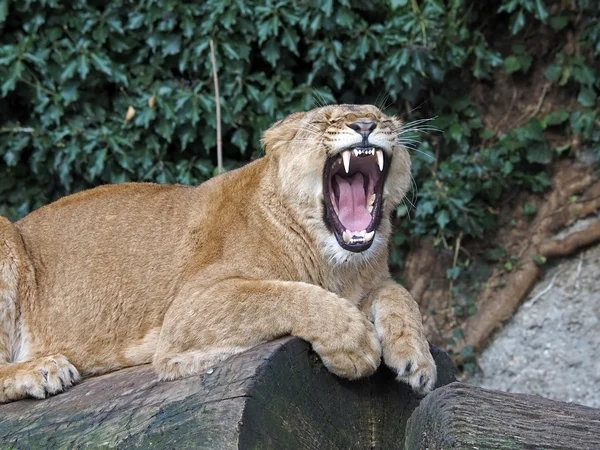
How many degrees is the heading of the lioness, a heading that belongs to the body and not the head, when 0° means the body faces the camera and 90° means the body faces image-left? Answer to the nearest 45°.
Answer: approximately 315°

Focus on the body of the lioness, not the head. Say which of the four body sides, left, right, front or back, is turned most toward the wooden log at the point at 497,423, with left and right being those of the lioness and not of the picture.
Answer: front

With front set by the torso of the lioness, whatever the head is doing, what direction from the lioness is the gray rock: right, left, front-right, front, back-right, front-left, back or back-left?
left

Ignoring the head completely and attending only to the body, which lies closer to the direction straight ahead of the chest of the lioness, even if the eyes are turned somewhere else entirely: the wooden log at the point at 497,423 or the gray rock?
the wooden log

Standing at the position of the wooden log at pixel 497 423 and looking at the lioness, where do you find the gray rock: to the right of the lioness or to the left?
right
